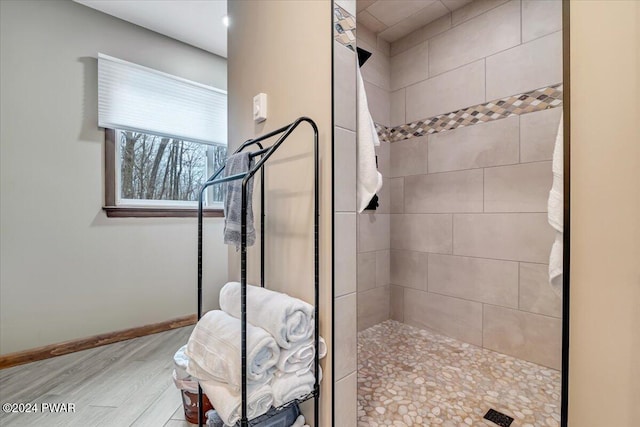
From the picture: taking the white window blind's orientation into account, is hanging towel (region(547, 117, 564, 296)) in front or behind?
in front

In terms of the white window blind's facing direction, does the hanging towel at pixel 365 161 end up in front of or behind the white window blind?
in front

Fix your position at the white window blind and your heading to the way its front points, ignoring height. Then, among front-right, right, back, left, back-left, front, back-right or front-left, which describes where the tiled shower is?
front

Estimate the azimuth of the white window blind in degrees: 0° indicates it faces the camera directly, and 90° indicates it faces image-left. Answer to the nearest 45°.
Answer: approximately 315°
